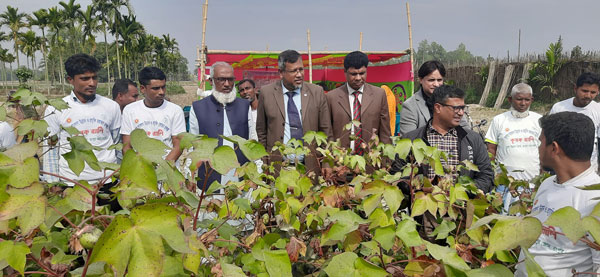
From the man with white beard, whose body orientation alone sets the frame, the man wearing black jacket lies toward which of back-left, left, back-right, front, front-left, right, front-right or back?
front-left

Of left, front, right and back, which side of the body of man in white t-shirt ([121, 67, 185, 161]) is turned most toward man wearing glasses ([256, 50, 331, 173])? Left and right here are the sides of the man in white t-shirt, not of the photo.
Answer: left

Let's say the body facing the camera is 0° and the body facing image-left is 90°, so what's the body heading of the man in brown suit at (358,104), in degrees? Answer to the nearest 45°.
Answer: approximately 0°

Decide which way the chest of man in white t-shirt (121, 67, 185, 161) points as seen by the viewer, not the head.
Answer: toward the camera

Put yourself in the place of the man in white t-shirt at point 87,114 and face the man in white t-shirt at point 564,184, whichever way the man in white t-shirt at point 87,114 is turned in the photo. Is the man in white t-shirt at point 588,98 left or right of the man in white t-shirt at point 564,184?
left

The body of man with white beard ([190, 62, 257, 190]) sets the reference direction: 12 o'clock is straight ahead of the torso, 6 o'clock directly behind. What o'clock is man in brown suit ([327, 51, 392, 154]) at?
The man in brown suit is roughly at 9 o'clock from the man with white beard.

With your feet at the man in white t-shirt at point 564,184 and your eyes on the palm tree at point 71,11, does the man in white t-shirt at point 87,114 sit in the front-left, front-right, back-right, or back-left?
front-left

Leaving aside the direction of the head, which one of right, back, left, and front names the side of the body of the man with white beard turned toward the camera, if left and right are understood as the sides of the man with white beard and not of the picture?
front

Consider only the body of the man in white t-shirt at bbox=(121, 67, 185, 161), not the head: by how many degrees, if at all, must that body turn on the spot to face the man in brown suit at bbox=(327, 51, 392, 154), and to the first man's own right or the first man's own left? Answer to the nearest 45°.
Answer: approximately 90° to the first man's own left

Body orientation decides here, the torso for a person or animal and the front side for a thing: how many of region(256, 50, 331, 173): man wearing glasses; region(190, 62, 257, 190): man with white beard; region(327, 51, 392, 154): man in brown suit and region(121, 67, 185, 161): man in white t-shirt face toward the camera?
4
